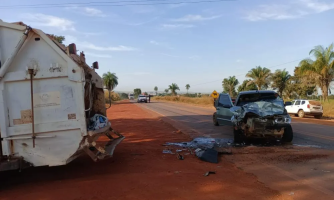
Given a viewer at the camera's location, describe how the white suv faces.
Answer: facing away from the viewer and to the left of the viewer

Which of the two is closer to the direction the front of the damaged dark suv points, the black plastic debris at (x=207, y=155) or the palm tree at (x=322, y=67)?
the black plastic debris

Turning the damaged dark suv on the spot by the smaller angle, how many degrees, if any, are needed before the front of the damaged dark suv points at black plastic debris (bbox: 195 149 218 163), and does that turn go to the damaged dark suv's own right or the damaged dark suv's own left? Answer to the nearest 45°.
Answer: approximately 45° to the damaged dark suv's own right

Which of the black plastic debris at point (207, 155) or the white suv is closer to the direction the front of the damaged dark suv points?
the black plastic debris

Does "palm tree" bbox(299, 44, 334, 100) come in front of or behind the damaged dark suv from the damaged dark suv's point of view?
behind

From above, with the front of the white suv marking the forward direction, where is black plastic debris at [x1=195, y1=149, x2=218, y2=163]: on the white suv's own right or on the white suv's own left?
on the white suv's own left

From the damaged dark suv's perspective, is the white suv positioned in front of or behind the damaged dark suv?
behind

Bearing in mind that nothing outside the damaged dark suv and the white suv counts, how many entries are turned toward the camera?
1
